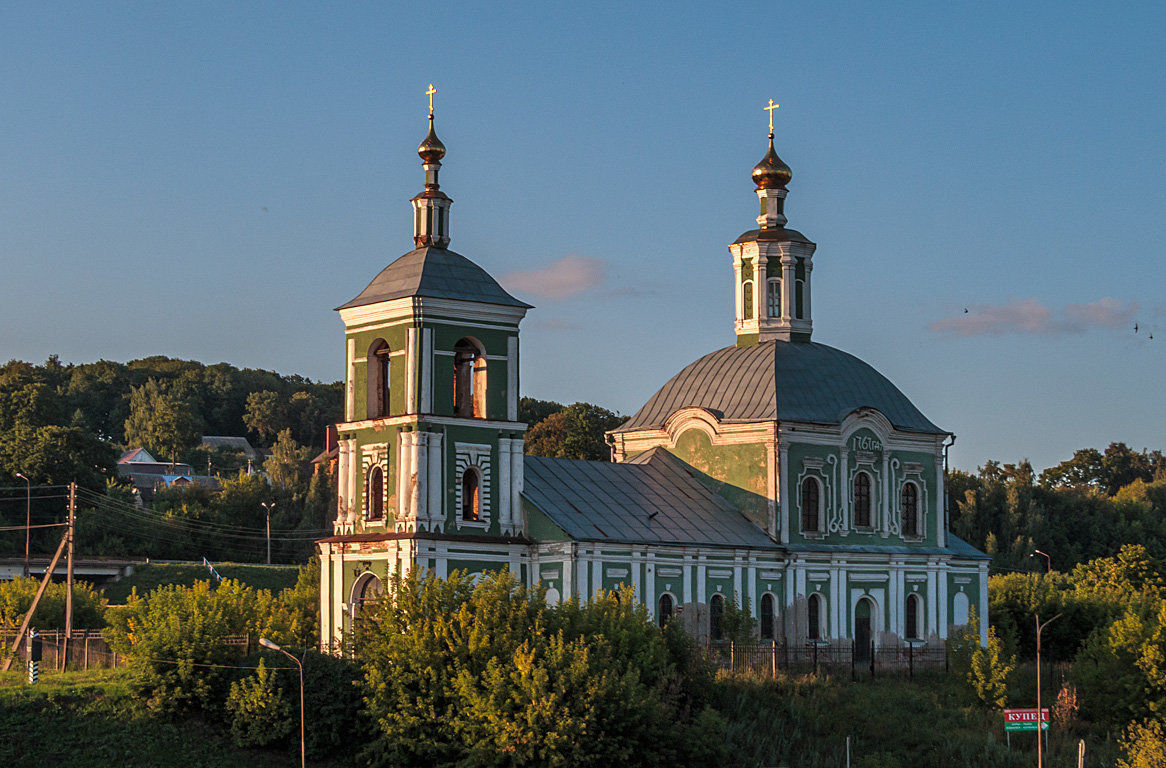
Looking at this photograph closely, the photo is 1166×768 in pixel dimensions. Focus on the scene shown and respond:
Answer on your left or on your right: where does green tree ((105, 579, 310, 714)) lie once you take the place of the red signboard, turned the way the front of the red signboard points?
on your right

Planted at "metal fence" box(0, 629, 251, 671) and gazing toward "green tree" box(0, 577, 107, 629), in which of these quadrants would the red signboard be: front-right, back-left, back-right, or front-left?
back-right

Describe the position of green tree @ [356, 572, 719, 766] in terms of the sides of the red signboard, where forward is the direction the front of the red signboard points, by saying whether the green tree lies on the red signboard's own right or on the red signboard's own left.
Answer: on the red signboard's own right

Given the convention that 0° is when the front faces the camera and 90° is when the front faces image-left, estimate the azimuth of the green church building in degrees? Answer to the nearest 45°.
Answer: approximately 45°

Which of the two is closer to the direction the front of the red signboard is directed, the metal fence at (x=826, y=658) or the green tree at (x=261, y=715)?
the green tree

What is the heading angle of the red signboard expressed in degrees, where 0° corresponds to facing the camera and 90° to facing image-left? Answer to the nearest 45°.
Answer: approximately 0°
